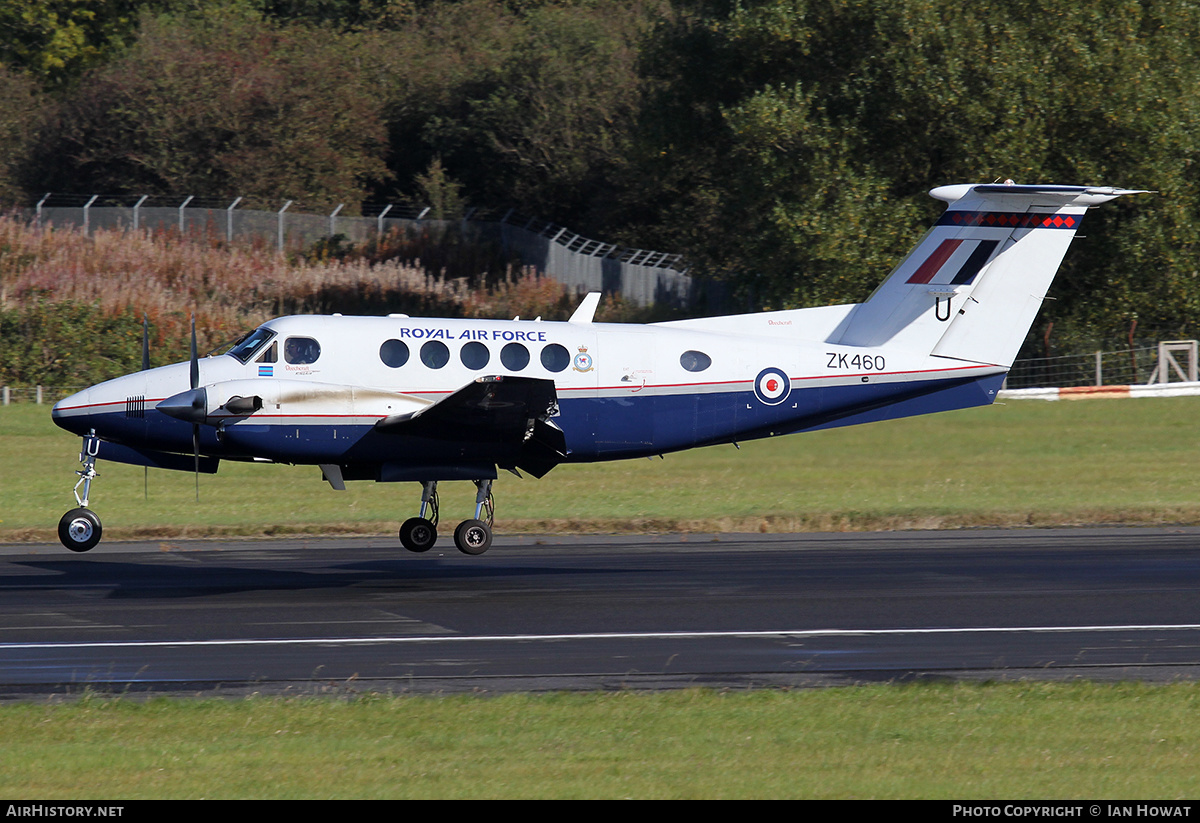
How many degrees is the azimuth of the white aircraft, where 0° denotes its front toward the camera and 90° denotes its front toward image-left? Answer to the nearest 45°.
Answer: approximately 90°
